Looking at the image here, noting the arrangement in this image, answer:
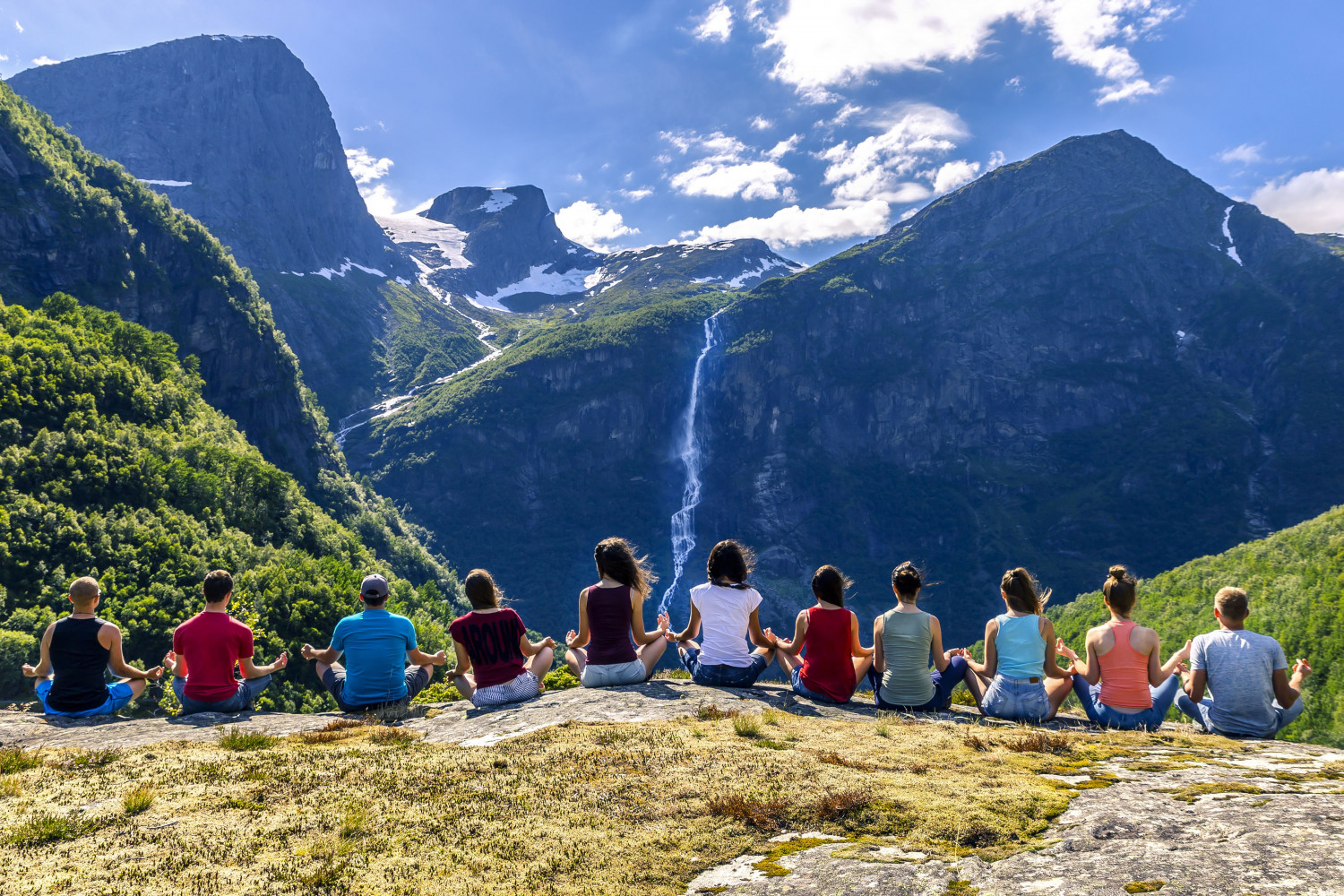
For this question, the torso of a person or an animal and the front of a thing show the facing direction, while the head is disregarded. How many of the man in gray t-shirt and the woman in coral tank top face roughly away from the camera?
2

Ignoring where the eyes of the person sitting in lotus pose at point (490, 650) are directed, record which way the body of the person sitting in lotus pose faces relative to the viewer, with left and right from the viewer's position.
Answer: facing away from the viewer

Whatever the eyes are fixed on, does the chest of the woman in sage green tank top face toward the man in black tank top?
no

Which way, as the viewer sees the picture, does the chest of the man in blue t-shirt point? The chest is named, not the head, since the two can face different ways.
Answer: away from the camera

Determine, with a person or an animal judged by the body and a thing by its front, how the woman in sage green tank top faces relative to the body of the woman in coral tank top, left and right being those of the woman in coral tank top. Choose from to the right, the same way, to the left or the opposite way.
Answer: the same way

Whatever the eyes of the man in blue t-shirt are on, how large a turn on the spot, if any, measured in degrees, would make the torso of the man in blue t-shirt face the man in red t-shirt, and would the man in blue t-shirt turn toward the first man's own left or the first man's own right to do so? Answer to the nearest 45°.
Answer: approximately 90° to the first man's own left

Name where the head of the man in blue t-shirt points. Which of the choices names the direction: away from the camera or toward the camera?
away from the camera

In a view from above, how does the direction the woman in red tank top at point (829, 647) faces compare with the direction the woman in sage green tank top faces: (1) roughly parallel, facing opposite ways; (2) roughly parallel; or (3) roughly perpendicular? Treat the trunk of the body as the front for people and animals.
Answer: roughly parallel

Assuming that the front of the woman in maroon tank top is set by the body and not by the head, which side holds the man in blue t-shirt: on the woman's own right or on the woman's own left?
on the woman's own left

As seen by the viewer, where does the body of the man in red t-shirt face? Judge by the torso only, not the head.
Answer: away from the camera

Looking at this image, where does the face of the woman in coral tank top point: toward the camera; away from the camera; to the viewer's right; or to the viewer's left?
away from the camera

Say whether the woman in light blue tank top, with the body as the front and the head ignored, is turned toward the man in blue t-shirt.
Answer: no

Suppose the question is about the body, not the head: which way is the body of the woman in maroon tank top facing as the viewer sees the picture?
away from the camera

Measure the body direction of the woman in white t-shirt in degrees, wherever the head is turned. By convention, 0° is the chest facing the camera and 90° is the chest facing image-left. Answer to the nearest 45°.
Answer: approximately 180°

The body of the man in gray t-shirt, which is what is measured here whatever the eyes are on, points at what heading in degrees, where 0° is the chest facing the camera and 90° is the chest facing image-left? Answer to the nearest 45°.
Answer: approximately 180°

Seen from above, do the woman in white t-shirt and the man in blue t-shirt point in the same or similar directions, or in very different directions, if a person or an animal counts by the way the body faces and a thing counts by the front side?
same or similar directions

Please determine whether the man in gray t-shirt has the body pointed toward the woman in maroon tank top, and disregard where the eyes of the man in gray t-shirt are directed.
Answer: no

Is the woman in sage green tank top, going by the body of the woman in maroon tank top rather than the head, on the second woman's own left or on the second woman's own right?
on the second woman's own right
